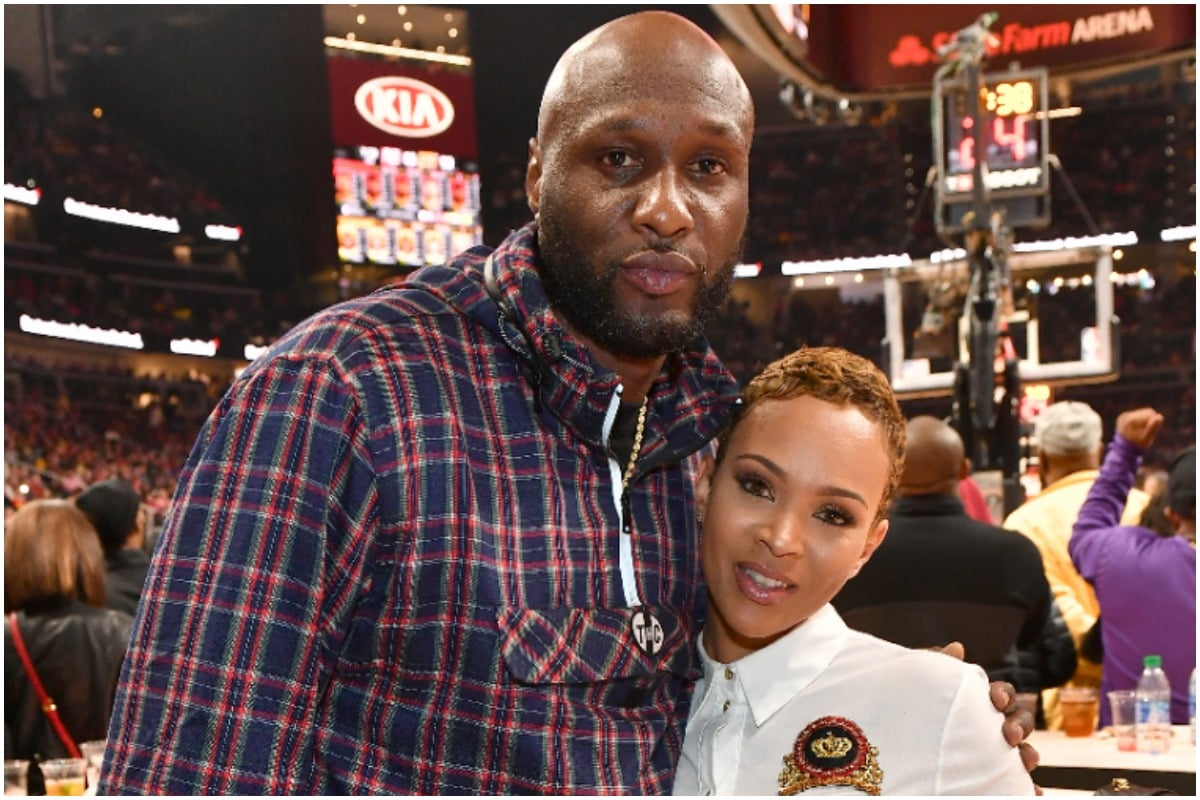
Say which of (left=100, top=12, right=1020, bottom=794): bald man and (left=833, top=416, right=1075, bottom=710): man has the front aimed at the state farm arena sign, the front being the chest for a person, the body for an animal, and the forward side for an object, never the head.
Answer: the man

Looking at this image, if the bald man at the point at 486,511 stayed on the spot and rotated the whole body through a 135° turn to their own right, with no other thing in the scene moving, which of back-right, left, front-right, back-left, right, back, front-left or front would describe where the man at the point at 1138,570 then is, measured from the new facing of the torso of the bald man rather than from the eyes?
back-right

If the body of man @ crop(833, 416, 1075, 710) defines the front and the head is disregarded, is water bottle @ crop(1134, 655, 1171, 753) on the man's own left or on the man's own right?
on the man's own right

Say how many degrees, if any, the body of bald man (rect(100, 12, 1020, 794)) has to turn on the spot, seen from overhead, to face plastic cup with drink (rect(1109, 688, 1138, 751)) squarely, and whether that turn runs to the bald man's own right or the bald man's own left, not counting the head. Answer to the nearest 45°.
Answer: approximately 90° to the bald man's own left

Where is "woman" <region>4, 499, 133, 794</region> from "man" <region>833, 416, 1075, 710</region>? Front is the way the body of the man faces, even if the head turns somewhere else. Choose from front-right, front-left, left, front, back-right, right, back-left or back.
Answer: left

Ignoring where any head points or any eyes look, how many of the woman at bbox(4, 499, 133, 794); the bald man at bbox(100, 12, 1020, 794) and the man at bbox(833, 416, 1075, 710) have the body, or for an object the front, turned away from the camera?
2

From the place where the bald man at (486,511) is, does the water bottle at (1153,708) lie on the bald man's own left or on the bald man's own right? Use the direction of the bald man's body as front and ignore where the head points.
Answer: on the bald man's own left

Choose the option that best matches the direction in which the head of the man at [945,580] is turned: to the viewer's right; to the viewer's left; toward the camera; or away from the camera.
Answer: away from the camera

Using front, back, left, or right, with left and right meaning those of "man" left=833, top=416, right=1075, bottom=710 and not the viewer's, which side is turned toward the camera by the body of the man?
back

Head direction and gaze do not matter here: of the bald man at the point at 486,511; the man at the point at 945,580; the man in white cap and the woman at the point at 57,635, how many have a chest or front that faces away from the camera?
3

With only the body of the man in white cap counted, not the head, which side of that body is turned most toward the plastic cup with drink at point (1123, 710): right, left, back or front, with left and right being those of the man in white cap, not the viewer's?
back

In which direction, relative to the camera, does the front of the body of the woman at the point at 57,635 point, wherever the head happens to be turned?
away from the camera

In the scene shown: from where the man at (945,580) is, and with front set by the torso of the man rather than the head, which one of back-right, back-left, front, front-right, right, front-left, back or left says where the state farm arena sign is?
front

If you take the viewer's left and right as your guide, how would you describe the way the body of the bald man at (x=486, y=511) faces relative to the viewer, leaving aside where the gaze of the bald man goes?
facing the viewer and to the right of the viewer

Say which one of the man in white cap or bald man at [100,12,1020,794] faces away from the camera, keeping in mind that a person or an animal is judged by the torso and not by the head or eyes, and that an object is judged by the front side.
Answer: the man in white cap

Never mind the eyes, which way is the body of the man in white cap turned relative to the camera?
away from the camera

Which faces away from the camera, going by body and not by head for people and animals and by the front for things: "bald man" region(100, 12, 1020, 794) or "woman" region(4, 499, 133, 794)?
the woman
